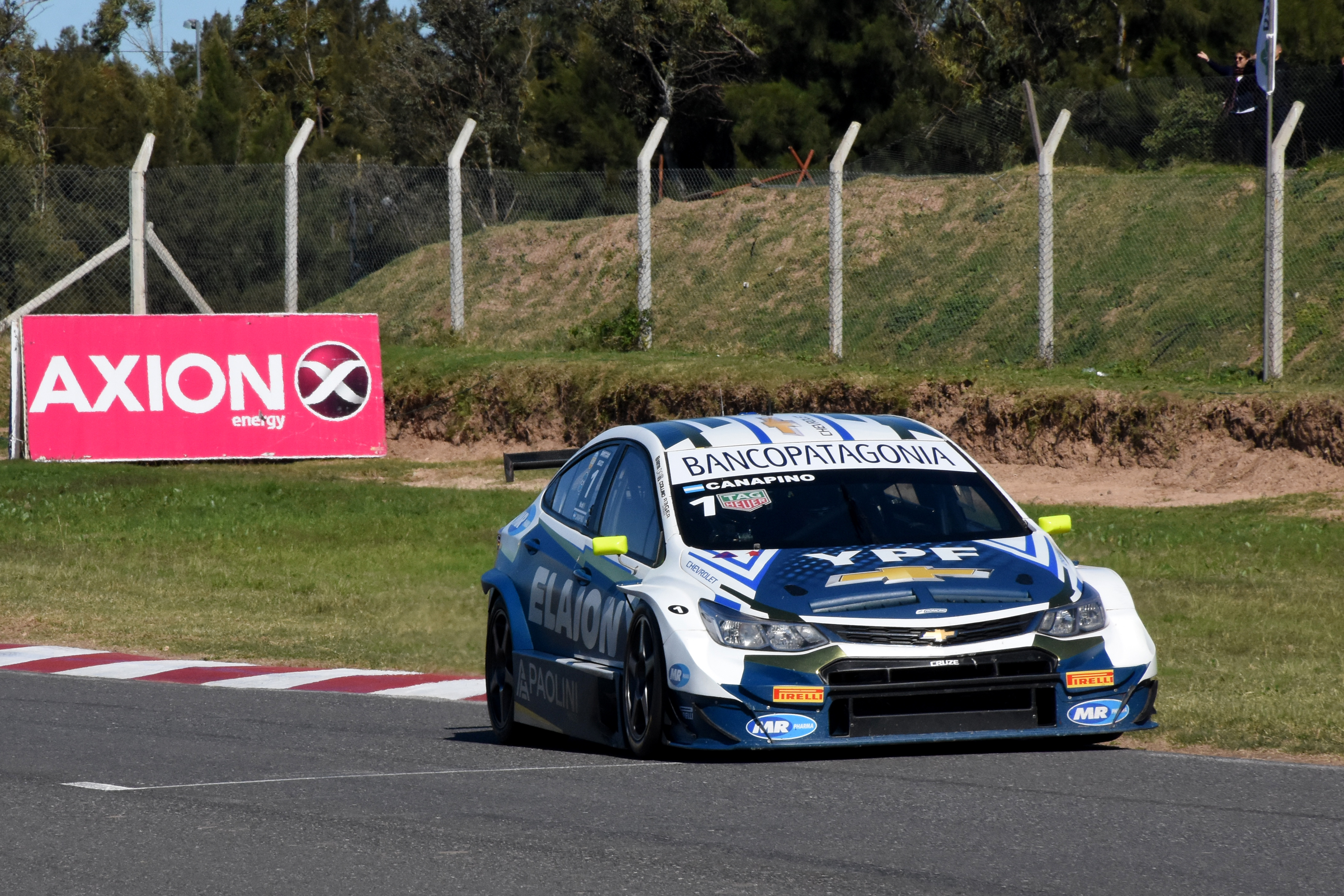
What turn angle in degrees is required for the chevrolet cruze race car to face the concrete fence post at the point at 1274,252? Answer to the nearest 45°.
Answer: approximately 135° to its left

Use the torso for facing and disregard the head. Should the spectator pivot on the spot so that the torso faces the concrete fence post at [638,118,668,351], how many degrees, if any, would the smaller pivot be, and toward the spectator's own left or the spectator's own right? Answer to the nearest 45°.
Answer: approximately 45° to the spectator's own right

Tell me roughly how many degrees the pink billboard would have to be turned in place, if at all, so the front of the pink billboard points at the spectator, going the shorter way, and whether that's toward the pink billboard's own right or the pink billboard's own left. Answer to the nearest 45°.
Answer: approximately 90° to the pink billboard's own left

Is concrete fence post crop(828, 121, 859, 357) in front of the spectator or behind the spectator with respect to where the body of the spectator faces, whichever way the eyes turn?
in front

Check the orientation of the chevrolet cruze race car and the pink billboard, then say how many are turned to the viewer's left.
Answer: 0

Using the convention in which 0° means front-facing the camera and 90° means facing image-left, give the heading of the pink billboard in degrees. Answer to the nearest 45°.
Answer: approximately 0°

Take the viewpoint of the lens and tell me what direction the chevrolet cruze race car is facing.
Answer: facing the viewer and to the right of the viewer

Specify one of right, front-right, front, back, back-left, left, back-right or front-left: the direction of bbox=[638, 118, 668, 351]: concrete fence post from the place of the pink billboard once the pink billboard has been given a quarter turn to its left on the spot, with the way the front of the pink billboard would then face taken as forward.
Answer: front

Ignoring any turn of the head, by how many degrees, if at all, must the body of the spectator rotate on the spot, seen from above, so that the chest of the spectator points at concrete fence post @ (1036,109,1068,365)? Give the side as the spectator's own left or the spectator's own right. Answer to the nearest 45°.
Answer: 0° — they already face it

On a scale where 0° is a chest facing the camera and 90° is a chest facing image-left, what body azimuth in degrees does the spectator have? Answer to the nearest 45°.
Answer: approximately 45°
